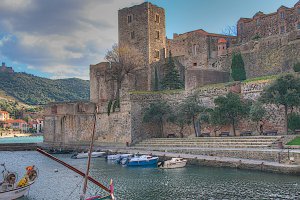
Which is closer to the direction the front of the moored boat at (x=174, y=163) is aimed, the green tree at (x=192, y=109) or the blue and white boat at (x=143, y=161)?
the green tree

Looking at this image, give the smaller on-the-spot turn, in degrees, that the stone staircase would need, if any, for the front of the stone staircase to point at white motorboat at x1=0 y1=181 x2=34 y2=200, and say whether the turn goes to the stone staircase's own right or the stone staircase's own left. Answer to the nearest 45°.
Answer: approximately 45° to the stone staircase's own right

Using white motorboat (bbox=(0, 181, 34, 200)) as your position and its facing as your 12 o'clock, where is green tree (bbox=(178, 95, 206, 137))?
The green tree is roughly at 11 o'clock from the white motorboat.

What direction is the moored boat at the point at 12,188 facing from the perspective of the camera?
to the viewer's right

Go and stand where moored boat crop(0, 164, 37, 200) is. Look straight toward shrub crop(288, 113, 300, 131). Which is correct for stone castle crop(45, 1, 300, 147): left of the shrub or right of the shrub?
left

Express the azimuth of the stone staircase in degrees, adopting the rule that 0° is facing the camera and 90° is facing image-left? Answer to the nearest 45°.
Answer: approximately 0°

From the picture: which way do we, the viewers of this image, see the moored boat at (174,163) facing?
facing to the right of the viewer
